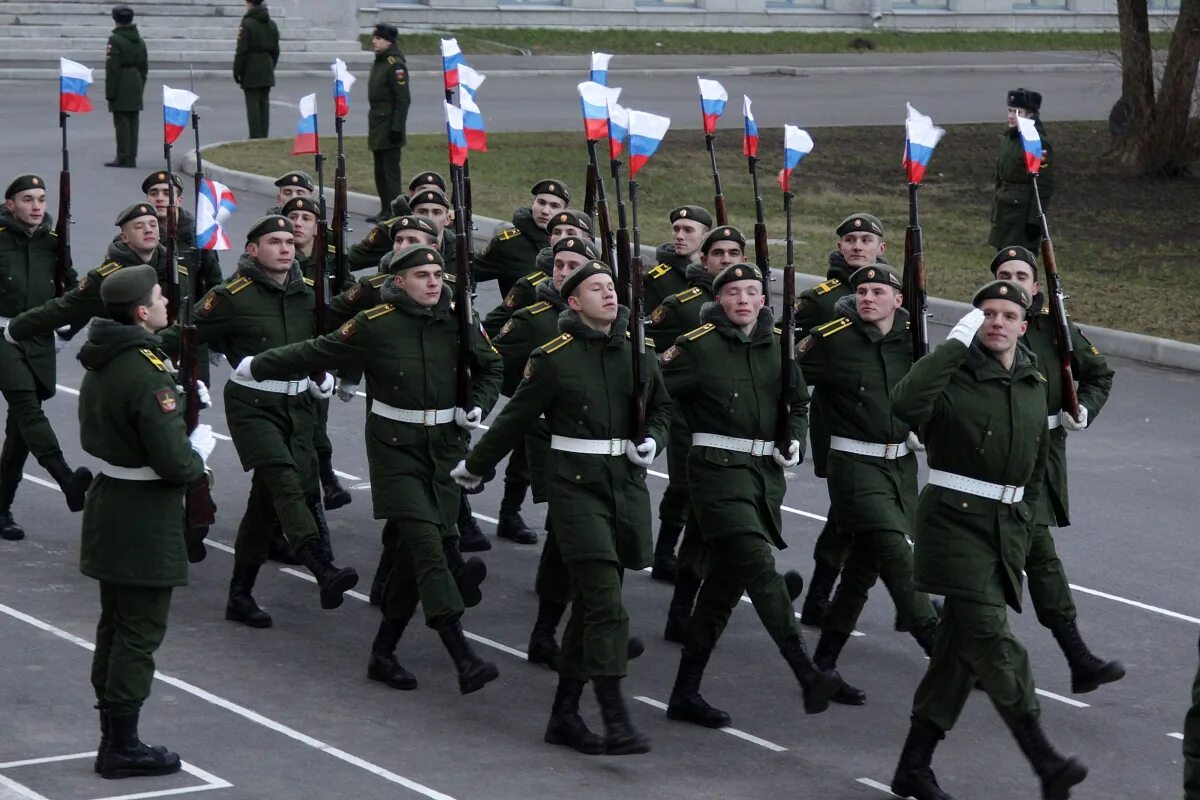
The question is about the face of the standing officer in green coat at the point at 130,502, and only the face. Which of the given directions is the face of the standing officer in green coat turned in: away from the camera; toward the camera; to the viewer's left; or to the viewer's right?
to the viewer's right

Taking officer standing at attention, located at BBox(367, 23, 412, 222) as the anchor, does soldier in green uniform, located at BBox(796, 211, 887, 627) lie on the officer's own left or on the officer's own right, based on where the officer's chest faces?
on the officer's own left

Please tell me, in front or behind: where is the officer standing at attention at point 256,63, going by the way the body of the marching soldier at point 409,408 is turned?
behind

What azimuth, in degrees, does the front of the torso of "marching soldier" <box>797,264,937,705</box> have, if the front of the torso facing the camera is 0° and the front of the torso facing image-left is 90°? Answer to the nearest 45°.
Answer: approximately 315°

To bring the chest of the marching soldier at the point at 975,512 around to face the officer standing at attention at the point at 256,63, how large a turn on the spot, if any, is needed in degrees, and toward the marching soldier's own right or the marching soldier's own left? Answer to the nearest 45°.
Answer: approximately 180°

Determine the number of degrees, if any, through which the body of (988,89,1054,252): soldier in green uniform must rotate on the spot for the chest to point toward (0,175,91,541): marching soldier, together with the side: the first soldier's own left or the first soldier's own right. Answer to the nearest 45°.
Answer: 0° — they already face them
